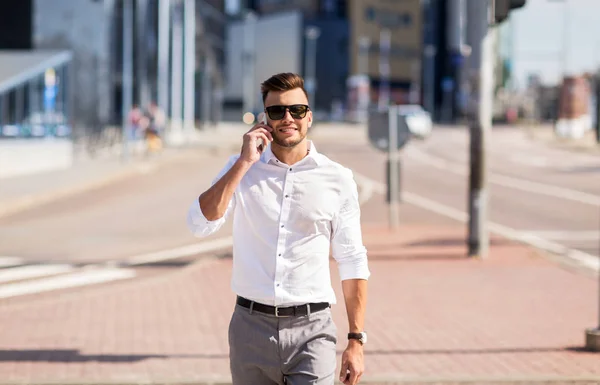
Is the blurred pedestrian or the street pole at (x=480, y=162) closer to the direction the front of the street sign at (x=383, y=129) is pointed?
the blurred pedestrian

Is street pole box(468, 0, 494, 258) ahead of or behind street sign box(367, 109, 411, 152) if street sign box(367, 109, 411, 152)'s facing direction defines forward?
behind

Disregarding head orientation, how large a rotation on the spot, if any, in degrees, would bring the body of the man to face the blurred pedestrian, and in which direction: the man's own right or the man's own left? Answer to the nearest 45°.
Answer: approximately 180°

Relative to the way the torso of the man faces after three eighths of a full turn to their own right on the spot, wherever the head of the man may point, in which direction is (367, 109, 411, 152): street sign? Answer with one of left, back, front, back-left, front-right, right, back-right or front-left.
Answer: front-right

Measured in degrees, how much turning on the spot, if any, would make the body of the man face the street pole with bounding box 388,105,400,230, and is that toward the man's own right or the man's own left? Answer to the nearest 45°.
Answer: approximately 180°

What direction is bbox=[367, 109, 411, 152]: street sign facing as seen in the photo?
away from the camera

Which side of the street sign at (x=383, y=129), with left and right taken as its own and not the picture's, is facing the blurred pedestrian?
front
